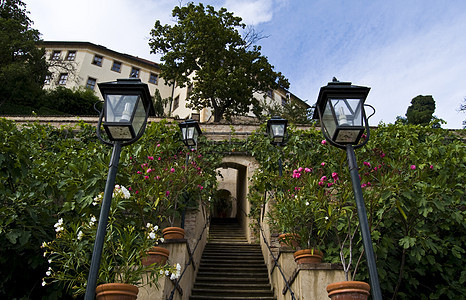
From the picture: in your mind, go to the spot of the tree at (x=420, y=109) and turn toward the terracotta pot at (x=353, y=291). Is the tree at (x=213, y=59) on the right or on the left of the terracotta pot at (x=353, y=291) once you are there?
right

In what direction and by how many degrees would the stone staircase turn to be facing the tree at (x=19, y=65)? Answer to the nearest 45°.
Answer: approximately 135° to its right

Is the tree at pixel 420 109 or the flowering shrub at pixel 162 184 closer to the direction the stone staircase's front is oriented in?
the flowering shrub

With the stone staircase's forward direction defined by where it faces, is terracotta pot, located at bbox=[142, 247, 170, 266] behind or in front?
in front

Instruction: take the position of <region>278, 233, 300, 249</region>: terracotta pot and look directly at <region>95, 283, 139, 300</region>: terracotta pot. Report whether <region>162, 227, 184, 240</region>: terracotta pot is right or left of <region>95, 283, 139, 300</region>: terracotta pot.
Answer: right

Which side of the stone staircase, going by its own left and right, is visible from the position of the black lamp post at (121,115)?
front

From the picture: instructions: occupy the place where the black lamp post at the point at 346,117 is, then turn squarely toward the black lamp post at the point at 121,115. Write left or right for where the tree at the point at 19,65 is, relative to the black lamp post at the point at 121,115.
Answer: right

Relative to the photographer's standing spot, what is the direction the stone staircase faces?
facing the viewer

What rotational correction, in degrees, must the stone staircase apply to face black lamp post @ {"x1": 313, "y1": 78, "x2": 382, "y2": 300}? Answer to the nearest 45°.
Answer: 0° — it already faces it
